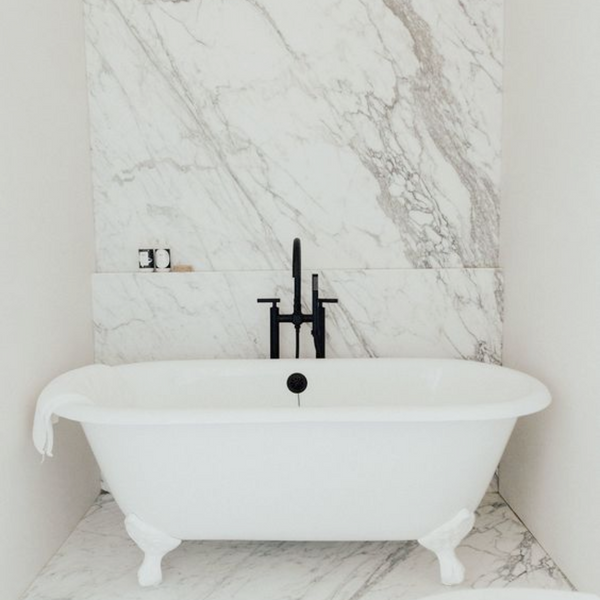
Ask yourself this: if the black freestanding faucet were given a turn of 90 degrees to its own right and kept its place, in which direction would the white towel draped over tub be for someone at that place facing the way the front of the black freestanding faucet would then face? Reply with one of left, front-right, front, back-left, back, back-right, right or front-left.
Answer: front-left

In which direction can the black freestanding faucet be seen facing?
toward the camera

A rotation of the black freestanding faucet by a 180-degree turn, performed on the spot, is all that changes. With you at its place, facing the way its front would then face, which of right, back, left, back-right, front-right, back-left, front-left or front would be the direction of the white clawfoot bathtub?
back
